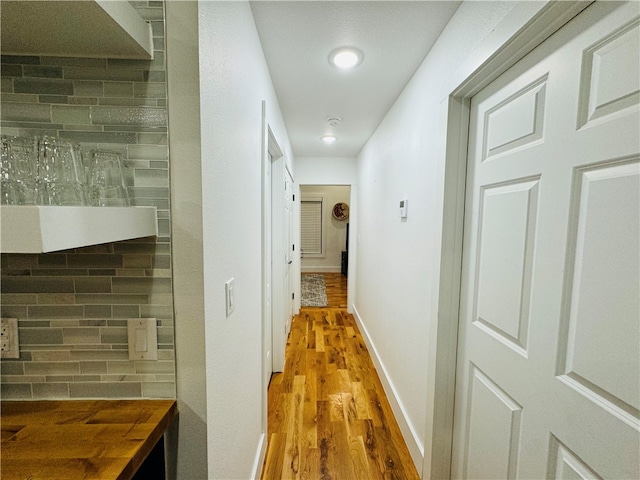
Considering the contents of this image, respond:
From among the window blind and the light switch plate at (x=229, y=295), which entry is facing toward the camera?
the window blind

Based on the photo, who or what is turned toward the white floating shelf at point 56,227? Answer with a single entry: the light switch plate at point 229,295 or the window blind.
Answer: the window blind

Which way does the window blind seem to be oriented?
toward the camera

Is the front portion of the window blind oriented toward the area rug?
yes

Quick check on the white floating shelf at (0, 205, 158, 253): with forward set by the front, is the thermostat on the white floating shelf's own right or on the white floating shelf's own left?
on the white floating shelf's own left

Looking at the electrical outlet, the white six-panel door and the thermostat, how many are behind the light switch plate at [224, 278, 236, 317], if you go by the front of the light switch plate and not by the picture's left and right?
1

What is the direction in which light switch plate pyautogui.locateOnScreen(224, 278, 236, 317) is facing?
to the viewer's right

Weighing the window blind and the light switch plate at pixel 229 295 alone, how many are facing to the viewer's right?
1

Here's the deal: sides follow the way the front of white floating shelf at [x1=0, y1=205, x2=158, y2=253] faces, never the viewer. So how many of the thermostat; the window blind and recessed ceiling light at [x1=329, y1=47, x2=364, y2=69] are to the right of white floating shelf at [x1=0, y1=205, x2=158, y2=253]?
0

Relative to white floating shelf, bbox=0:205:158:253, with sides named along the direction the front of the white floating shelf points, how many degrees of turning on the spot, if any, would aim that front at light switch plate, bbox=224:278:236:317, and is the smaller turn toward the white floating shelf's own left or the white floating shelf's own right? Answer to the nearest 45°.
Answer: approximately 90° to the white floating shelf's own left

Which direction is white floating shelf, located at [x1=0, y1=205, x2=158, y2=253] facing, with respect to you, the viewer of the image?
facing the viewer and to the right of the viewer

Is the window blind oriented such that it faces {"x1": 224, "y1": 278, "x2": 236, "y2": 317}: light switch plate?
yes

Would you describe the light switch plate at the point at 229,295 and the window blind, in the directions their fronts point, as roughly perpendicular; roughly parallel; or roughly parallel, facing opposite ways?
roughly perpendicular

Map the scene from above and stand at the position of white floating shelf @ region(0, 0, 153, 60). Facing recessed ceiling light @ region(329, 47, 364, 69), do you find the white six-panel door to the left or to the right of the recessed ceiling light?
right
